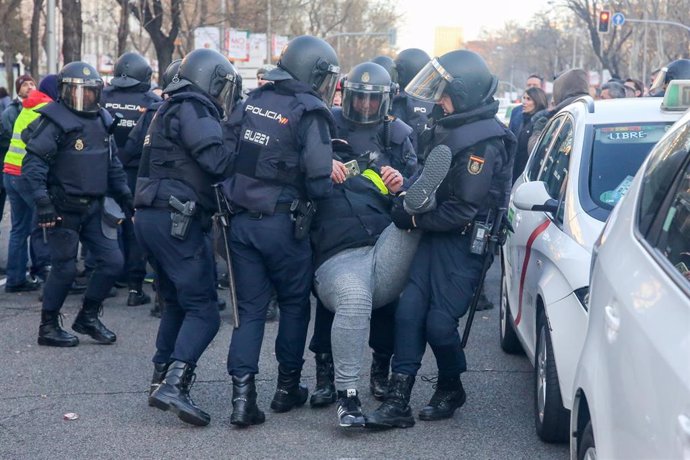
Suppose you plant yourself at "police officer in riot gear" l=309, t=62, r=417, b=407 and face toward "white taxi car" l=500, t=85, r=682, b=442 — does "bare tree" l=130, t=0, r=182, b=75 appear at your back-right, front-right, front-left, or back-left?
back-left

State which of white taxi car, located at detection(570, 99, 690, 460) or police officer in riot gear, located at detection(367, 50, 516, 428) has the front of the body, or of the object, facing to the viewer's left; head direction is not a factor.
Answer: the police officer in riot gear

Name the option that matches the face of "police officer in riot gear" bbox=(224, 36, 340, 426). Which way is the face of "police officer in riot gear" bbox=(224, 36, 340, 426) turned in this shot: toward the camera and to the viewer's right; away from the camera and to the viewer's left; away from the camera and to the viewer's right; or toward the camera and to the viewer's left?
away from the camera and to the viewer's right

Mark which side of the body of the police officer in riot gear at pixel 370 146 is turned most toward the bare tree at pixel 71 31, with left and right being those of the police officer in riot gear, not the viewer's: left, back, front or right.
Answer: back

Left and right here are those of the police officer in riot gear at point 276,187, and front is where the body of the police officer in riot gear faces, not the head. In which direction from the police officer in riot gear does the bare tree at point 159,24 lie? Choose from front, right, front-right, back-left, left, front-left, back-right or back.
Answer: front-left

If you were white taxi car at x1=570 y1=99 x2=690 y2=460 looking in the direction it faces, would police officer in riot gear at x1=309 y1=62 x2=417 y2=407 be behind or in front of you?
behind

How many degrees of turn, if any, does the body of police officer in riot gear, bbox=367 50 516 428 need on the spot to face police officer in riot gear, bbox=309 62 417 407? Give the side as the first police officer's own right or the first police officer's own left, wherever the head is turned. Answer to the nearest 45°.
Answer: approximately 45° to the first police officer's own right

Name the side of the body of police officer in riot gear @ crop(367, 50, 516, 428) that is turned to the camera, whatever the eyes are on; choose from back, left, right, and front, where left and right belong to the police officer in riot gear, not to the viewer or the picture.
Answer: left

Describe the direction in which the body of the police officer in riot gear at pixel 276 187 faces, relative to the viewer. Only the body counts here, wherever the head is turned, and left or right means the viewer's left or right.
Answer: facing away from the viewer and to the right of the viewer

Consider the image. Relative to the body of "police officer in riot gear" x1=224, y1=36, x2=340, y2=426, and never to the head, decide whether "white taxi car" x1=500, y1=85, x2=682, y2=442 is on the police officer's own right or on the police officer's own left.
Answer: on the police officer's own right

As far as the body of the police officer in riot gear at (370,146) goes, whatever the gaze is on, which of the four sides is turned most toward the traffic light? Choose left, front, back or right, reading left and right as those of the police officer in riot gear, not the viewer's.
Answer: back

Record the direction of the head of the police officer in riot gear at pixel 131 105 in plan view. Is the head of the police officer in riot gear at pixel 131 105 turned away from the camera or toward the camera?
away from the camera
